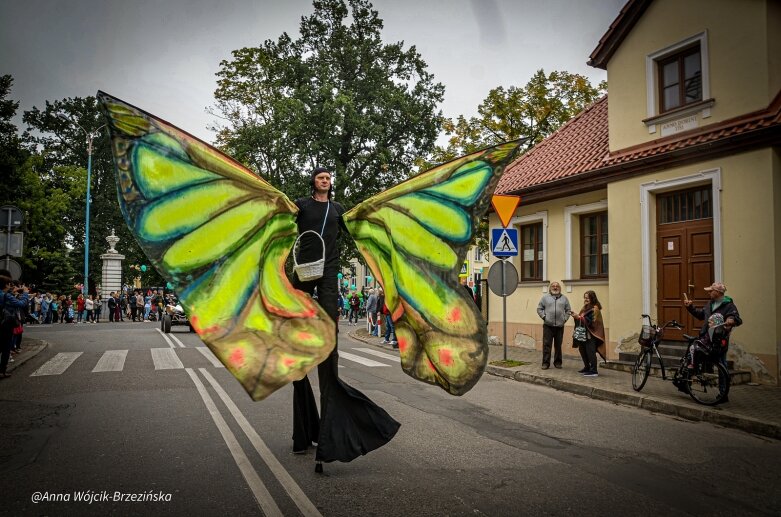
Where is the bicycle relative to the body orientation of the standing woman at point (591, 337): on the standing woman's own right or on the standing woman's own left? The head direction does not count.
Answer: on the standing woman's own left

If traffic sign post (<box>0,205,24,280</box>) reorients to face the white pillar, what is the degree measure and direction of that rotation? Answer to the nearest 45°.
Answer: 0° — it already faces it

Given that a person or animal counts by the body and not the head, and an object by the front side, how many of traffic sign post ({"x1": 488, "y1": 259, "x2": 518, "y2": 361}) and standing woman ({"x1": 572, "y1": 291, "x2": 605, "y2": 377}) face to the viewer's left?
1

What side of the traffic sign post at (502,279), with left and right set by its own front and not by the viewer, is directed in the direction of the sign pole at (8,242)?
left

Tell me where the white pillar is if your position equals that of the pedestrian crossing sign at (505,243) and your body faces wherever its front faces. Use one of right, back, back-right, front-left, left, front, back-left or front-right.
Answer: back-right

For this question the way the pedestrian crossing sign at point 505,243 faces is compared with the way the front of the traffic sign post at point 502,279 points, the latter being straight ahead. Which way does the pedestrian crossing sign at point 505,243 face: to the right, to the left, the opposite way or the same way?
the opposite way

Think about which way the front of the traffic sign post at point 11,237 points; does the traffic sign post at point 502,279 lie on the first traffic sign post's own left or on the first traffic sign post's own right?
on the first traffic sign post's own right

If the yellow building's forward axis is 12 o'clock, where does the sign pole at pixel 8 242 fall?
The sign pole is roughly at 1 o'clock from the yellow building.

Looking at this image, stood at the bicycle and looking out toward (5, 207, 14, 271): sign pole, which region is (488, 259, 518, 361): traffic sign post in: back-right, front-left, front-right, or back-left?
front-right

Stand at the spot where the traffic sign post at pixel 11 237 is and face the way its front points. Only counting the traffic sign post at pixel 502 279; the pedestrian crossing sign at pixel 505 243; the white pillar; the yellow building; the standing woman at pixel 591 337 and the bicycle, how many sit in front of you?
1

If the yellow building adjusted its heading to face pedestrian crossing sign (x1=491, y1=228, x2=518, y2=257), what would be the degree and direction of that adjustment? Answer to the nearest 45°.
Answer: approximately 45° to its right

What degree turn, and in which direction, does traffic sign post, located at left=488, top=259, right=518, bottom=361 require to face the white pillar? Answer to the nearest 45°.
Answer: approximately 45° to its left

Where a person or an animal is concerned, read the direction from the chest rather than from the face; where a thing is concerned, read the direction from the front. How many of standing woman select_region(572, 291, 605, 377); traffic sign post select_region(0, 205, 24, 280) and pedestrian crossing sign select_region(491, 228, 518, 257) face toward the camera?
1

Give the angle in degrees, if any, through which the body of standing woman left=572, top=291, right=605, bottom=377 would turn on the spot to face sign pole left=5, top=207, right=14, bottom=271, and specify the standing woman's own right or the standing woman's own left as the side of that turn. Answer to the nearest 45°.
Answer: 0° — they already face it

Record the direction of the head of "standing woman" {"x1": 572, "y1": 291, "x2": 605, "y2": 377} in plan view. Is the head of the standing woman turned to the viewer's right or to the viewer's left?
to the viewer's left

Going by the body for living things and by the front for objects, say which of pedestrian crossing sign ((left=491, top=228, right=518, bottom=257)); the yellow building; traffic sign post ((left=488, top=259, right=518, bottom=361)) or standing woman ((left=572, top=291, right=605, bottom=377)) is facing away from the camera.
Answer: the traffic sign post

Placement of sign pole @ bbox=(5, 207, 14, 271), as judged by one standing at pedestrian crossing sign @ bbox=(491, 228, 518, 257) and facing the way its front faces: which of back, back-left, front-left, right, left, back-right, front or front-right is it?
right

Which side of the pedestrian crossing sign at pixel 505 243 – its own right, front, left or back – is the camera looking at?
front
